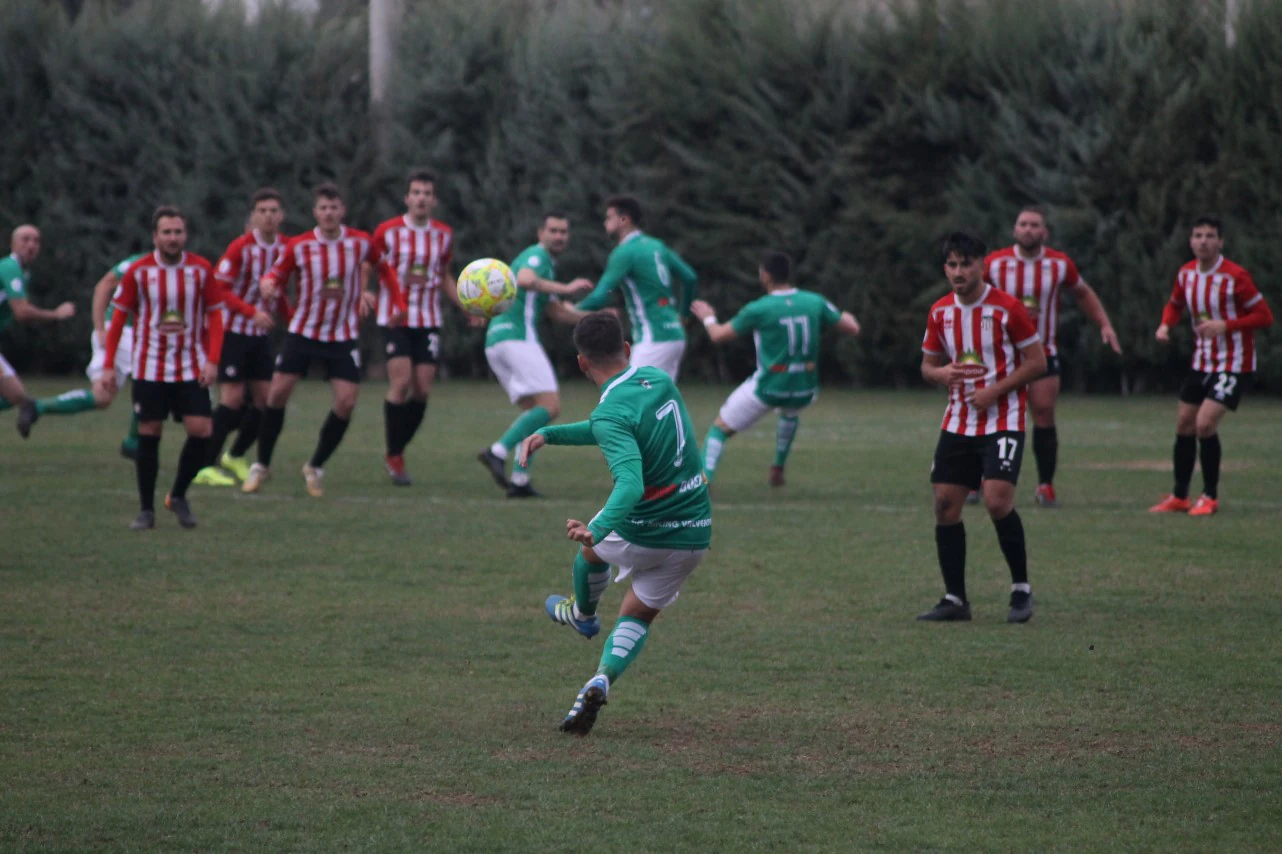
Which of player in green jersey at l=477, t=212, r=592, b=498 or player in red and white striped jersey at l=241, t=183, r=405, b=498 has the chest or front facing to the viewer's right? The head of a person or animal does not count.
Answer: the player in green jersey

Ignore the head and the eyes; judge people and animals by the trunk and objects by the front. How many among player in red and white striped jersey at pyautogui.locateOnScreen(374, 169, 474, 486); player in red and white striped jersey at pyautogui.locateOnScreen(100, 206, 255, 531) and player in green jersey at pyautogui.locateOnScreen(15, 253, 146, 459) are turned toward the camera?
2

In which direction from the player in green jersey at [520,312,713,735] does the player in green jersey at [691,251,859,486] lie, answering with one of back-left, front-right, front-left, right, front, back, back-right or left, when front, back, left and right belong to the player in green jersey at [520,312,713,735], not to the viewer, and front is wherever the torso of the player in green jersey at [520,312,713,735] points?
front-right

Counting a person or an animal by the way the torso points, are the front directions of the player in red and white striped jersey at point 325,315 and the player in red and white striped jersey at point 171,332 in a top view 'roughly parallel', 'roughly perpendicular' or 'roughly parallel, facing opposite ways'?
roughly parallel

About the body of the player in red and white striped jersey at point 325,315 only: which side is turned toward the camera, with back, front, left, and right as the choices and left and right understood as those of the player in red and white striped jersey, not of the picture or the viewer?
front

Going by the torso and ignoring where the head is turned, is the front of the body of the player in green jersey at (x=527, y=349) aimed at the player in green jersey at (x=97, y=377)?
no

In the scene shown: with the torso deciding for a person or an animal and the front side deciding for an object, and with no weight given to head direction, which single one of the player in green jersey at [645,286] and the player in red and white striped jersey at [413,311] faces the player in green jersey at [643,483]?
the player in red and white striped jersey

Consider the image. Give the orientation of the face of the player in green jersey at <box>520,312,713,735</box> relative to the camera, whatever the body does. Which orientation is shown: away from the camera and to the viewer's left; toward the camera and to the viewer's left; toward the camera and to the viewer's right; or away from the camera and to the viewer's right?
away from the camera and to the viewer's left

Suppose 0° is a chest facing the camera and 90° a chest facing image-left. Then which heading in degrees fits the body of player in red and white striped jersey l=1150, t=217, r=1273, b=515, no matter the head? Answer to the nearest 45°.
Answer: approximately 45°

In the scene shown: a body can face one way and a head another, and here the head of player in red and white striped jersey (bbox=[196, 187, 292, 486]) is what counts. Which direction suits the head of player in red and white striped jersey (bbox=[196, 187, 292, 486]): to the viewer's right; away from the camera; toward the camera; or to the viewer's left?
toward the camera

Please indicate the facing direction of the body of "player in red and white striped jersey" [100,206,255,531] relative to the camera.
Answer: toward the camera

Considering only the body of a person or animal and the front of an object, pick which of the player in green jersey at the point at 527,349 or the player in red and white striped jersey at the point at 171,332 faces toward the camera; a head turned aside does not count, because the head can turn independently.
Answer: the player in red and white striped jersey

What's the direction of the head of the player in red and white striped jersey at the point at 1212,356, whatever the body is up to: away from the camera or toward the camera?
toward the camera

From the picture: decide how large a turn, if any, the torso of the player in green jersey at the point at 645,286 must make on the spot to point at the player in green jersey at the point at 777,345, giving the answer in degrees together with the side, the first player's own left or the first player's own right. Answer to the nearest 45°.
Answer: approximately 135° to the first player's own right

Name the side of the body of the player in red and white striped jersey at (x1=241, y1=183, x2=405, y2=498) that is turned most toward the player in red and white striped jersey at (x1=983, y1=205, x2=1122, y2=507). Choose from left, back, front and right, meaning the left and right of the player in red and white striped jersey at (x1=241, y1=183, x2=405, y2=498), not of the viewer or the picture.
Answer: left

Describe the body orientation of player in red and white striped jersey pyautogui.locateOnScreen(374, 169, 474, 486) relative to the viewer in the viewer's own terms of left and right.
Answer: facing the viewer
